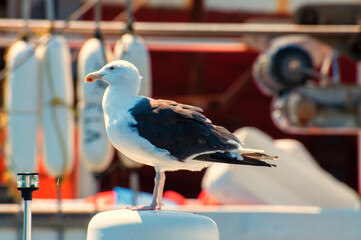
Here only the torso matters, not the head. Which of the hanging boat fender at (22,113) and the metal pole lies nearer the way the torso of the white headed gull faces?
the metal pole

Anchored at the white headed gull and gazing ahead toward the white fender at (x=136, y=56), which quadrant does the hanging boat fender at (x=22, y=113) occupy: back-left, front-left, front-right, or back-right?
front-left

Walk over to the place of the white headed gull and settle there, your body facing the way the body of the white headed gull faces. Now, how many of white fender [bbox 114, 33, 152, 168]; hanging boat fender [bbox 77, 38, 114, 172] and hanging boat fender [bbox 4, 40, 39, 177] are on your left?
0

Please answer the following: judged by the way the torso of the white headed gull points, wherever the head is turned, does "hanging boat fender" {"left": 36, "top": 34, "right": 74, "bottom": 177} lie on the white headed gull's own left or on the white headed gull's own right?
on the white headed gull's own right

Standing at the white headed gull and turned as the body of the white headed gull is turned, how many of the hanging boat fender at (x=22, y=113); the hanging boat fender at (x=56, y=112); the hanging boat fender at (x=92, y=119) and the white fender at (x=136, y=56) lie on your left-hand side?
0

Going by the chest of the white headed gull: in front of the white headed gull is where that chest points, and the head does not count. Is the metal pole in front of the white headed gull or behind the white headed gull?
in front

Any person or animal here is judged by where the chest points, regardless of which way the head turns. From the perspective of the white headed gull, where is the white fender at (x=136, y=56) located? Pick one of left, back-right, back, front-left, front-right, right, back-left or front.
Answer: right

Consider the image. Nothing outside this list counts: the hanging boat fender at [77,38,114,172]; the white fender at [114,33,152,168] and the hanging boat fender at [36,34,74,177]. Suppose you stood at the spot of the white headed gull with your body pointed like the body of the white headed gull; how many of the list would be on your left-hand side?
0

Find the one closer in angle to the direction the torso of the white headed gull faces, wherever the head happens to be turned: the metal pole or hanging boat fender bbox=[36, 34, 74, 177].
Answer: the metal pole

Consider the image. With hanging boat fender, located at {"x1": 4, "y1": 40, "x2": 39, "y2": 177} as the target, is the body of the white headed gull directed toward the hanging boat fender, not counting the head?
no

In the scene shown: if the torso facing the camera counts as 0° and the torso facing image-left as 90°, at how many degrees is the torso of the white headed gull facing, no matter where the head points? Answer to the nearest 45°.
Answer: approximately 90°

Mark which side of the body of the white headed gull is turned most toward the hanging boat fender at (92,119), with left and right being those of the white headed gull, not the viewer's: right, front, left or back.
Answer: right
